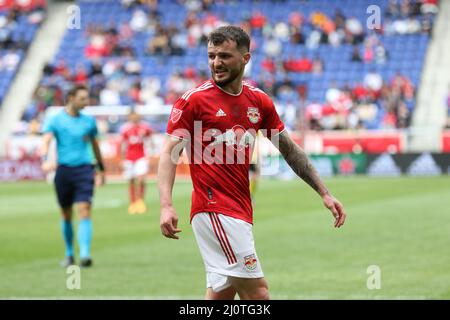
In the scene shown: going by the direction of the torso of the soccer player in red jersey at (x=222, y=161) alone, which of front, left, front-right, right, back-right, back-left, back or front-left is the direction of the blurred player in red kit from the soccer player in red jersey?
back-left

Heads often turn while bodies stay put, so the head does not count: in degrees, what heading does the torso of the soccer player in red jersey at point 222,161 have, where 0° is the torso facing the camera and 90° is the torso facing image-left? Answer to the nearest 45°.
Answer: approximately 315°

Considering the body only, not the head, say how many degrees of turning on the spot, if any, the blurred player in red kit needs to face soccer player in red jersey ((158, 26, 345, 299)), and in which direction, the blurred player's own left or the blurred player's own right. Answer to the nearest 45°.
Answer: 0° — they already face them

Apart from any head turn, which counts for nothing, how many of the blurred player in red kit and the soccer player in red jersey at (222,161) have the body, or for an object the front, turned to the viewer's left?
0
